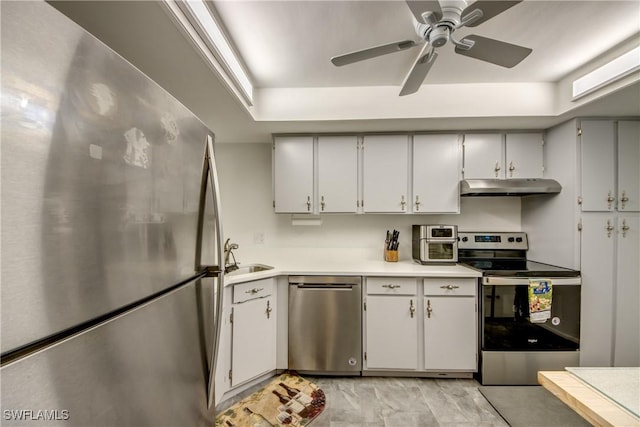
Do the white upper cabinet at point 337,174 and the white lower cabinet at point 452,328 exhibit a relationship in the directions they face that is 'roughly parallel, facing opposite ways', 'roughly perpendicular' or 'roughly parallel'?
roughly parallel

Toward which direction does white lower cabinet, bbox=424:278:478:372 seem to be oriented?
toward the camera

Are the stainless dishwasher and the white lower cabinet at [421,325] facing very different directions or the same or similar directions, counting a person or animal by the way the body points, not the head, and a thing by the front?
same or similar directions

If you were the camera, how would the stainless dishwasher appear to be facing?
facing the viewer

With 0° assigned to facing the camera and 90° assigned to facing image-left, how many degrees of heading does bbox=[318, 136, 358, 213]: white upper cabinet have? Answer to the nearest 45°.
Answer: approximately 0°

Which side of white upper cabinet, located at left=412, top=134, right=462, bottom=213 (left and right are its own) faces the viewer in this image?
front

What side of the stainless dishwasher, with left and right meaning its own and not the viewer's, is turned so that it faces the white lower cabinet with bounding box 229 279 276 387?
right

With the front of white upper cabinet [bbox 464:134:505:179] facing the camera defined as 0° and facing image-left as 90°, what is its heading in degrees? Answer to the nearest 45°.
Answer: approximately 0°

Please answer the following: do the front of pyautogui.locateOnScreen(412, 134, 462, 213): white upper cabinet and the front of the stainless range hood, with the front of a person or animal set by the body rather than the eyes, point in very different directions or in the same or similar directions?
same or similar directions

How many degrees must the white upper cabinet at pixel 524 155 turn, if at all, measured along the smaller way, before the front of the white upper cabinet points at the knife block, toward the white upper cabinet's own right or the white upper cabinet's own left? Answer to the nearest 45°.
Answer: approximately 45° to the white upper cabinet's own right

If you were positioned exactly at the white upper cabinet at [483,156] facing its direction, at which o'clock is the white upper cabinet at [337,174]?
the white upper cabinet at [337,174] is roughly at 2 o'clock from the white upper cabinet at [483,156].

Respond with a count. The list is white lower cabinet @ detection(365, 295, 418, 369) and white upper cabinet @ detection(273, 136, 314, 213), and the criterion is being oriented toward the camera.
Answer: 2

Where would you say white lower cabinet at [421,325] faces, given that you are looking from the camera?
facing the viewer

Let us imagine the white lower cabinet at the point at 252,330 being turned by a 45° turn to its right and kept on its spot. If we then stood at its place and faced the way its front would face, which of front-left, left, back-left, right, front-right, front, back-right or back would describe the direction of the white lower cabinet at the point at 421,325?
left

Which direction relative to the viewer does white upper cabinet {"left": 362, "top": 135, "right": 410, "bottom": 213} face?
toward the camera
